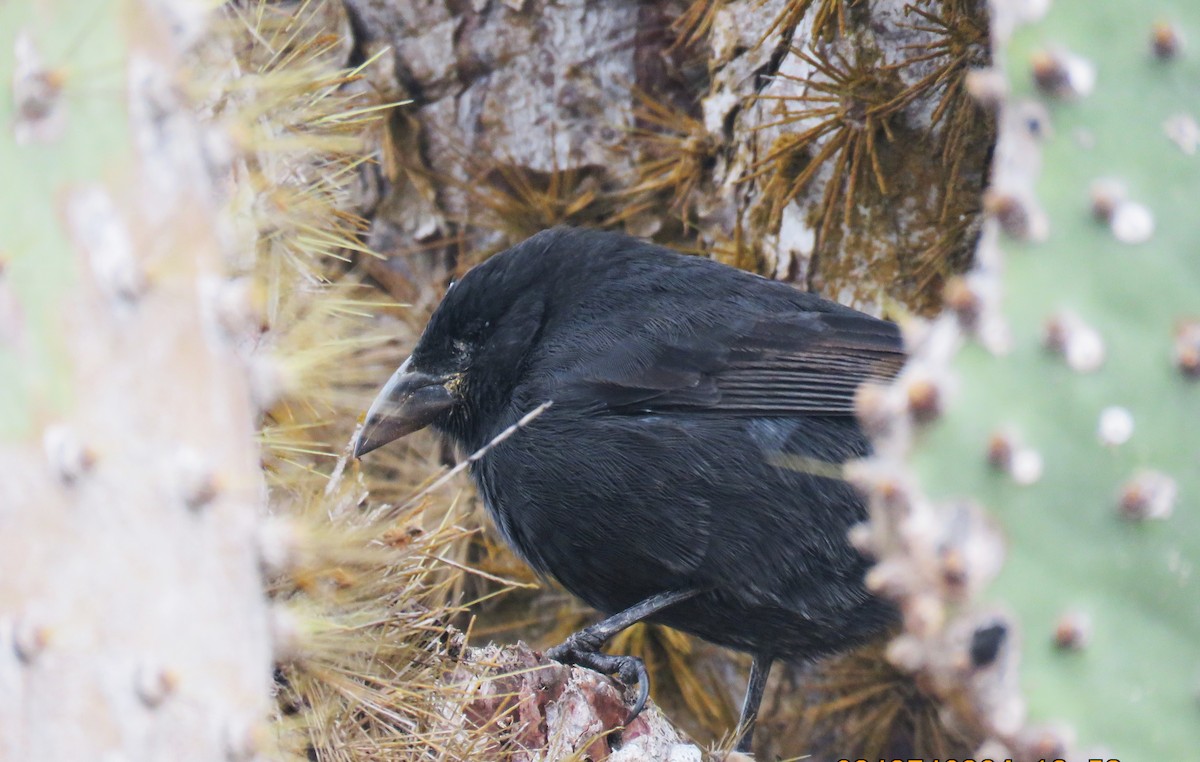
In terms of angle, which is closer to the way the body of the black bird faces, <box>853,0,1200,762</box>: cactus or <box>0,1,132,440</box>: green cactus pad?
the green cactus pad

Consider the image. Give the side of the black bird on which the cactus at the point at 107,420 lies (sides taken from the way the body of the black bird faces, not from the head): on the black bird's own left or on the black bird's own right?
on the black bird's own left

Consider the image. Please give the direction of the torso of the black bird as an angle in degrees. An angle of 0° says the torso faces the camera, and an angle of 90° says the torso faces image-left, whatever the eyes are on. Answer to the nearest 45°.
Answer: approximately 90°
